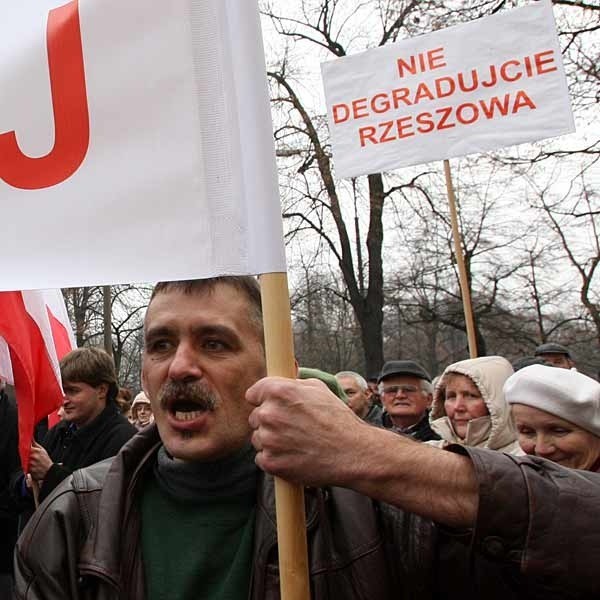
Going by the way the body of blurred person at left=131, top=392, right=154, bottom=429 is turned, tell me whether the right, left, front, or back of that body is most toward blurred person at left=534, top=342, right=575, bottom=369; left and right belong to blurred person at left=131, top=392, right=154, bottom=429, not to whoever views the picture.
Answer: left

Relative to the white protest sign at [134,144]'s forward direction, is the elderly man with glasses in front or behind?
behind

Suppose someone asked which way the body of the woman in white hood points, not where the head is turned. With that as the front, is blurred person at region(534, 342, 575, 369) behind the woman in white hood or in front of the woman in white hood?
behind

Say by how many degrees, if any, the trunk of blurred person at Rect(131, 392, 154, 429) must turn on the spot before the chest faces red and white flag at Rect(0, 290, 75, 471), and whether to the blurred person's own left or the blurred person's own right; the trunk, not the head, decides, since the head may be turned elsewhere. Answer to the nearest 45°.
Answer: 0° — they already face it

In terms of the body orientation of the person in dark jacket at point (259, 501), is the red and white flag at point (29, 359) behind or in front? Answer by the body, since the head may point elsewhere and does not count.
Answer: behind

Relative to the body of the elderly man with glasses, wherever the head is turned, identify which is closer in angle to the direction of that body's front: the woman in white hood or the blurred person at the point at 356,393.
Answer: the woman in white hood

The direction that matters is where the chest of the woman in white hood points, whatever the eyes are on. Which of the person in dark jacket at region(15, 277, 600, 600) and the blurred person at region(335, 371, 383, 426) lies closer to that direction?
the person in dark jacket

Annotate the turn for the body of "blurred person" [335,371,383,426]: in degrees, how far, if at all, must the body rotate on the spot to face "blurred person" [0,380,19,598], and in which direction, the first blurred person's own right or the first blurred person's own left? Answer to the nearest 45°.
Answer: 0° — they already face them

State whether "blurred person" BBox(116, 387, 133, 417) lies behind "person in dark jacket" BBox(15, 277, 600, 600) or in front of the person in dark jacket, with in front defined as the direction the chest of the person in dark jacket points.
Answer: behind
